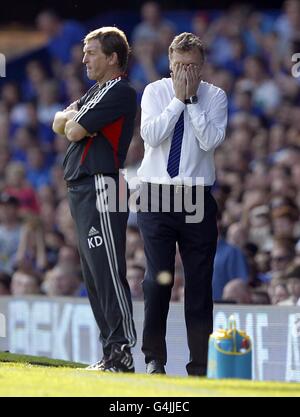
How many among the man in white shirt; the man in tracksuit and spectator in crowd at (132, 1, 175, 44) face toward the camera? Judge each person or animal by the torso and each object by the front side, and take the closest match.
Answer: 2

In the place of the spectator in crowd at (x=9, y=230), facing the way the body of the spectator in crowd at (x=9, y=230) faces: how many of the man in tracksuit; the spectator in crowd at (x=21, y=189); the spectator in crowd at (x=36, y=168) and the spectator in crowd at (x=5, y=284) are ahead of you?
2

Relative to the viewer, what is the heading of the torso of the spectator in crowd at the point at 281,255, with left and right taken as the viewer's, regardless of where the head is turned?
facing the viewer and to the left of the viewer

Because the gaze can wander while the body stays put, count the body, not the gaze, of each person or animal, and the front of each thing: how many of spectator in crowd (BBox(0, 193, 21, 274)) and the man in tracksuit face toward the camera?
1

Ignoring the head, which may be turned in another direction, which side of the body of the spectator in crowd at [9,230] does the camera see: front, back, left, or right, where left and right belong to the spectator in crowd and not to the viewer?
front

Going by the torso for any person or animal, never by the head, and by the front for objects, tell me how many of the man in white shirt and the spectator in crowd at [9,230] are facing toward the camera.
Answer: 2
